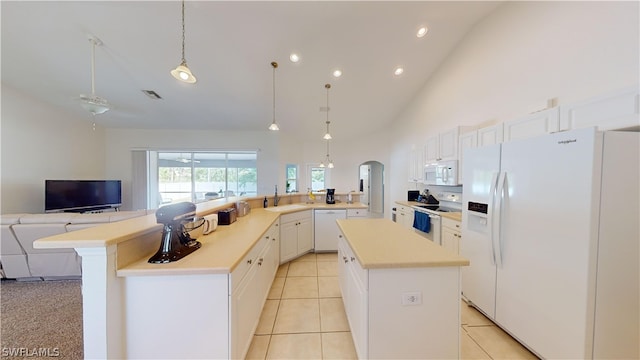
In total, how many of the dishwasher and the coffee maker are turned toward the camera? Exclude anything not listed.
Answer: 2

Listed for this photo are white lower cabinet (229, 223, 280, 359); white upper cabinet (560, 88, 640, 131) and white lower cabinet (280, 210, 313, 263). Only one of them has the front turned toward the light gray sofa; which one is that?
the white upper cabinet

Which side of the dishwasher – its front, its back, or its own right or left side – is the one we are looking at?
front

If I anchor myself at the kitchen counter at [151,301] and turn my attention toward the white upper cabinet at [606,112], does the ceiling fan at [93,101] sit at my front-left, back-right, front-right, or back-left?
back-left

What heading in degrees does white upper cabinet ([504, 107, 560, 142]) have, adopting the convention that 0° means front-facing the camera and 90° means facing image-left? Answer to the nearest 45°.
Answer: approximately 45°

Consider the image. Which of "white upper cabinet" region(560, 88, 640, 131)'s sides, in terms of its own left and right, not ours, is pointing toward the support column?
front

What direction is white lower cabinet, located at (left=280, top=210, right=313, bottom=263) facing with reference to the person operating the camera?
facing the viewer and to the right of the viewer

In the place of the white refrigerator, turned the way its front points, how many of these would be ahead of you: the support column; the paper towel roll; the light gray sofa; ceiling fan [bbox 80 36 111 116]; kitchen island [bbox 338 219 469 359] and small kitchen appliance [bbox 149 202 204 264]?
6

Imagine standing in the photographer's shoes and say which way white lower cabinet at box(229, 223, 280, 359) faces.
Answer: facing to the right of the viewer

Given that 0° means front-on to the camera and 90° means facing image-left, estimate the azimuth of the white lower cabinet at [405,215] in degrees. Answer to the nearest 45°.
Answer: approximately 45°

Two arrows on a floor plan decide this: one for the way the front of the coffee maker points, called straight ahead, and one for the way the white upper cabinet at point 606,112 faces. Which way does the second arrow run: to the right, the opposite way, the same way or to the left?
to the right

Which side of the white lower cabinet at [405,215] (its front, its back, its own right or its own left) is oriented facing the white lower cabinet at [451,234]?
left

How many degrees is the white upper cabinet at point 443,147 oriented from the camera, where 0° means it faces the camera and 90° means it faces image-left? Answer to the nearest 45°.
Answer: approximately 45°

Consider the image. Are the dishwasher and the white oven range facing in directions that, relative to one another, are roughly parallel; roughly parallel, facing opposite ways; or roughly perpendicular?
roughly perpendicular

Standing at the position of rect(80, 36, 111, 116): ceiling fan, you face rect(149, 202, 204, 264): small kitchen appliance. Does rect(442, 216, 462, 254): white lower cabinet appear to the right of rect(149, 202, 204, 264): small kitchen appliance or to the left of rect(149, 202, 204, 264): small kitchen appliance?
left

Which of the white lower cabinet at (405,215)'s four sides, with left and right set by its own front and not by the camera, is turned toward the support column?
front

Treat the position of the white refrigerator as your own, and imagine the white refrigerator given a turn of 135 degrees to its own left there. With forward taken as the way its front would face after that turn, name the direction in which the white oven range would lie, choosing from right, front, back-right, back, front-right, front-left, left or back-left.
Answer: back-left

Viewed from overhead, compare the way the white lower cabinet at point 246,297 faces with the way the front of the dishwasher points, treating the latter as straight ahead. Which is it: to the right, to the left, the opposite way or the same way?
to the left
